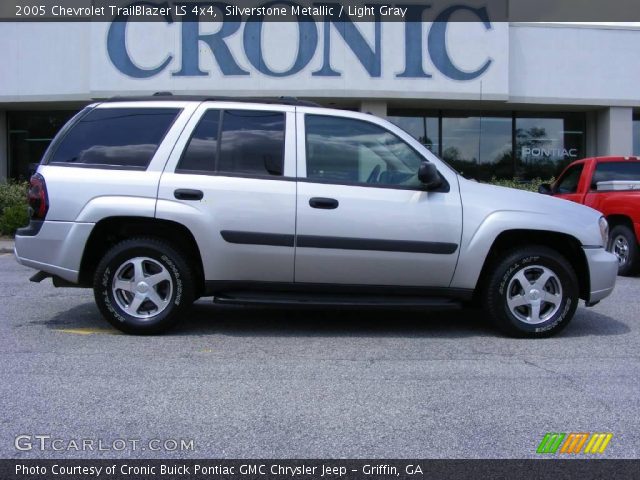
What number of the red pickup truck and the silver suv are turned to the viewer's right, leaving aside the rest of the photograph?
1

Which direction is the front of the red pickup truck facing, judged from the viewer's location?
facing away from the viewer and to the left of the viewer

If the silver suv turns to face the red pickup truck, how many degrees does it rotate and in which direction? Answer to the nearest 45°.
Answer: approximately 45° to its left

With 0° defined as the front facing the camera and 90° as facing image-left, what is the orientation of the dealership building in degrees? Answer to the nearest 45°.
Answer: approximately 0°

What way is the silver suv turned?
to the viewer's right

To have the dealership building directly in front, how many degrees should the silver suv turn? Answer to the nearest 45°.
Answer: approximately 90° to its left

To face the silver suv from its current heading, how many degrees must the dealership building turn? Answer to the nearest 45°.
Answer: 0° — it already faces it
